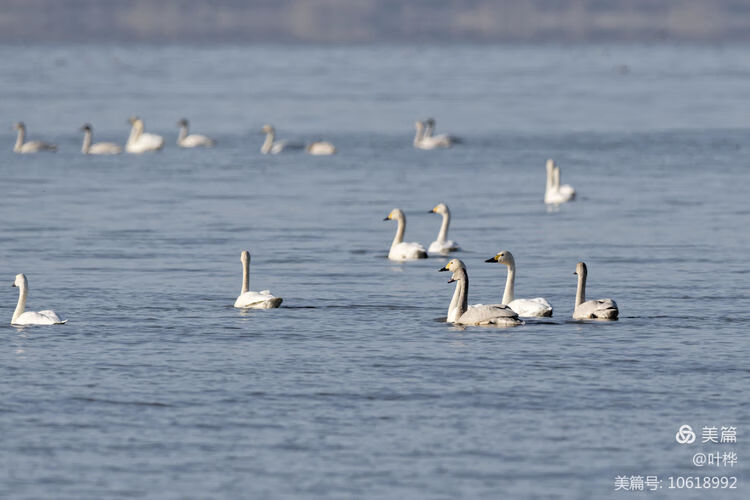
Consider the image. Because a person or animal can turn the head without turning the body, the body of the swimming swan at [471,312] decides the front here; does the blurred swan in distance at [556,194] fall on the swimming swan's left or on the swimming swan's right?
on the swimming swan's right

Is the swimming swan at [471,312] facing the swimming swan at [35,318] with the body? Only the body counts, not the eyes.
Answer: yes

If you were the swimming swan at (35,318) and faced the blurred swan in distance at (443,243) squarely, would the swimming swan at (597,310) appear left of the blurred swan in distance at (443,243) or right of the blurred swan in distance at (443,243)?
right

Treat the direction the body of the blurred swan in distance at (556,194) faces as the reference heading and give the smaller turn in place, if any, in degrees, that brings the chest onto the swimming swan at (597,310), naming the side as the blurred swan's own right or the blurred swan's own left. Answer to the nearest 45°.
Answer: approximately 90° to the blurred swan's own left

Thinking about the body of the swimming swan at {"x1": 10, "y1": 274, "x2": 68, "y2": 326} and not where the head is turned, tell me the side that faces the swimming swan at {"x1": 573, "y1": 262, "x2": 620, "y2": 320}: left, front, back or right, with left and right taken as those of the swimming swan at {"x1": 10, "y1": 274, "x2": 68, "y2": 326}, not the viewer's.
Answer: back

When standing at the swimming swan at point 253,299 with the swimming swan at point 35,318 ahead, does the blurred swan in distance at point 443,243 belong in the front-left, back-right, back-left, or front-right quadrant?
back-right

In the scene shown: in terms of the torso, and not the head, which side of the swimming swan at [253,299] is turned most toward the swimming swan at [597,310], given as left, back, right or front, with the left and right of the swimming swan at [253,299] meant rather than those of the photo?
back

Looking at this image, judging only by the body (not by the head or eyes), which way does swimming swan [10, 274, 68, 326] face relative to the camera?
to the viewer's left

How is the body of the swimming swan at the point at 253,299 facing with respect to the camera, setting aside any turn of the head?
to the viewer's left

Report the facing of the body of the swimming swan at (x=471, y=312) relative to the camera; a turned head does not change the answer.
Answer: to the viewer's left
